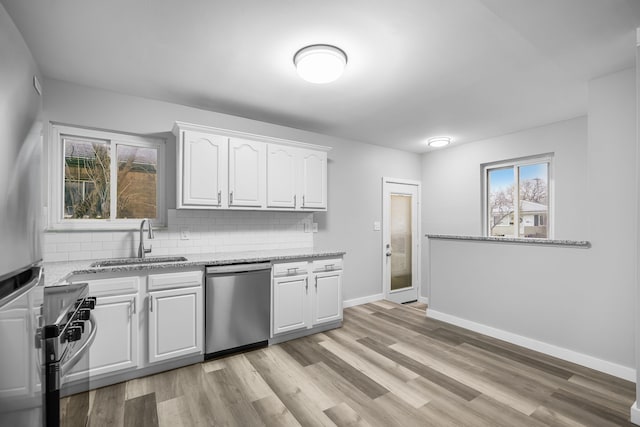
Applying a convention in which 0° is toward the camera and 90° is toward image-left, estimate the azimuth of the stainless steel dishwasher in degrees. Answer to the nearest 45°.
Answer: approximately 315°

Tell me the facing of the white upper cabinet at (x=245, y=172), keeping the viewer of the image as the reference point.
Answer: facing the viewer and to the right of the viewer

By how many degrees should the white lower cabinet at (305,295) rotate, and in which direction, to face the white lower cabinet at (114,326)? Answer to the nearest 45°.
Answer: approximately 90° to its right

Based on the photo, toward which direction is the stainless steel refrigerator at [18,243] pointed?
to the viewer's right

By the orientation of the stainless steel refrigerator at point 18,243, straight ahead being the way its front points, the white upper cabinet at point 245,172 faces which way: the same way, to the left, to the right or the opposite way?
to the right

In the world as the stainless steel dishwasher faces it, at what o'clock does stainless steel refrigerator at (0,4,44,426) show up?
The stainless steel refrigerator is roughly at 2 o'clock from the stainless steel dishwasher.

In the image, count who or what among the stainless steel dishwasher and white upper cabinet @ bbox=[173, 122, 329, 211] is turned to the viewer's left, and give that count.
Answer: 0

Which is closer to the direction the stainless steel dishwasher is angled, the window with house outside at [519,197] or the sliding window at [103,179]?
the window with house outside

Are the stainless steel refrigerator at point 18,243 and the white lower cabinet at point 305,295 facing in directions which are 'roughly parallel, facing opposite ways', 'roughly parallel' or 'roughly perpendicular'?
roughly perpendicular

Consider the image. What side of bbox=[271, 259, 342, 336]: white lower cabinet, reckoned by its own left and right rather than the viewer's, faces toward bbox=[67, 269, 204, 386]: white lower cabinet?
right
